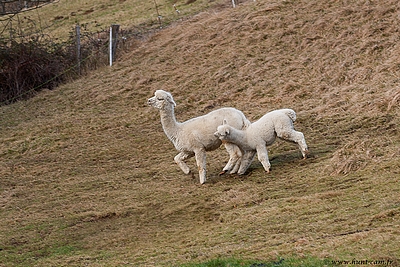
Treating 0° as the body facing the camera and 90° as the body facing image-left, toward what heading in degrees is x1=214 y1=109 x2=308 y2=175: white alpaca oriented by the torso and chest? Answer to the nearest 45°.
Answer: approximately 90°

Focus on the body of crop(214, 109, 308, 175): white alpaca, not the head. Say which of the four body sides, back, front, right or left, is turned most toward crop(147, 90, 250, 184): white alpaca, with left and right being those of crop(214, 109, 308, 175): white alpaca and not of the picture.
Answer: front

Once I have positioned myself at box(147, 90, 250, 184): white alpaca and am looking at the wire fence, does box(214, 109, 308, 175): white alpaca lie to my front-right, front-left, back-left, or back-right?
back-right

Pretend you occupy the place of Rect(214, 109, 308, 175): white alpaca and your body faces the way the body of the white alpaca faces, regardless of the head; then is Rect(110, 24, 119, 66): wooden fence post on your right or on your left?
on your right

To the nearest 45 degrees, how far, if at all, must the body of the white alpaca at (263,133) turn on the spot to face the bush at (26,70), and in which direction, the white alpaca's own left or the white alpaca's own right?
approximately 45° to the white alpaca's own right

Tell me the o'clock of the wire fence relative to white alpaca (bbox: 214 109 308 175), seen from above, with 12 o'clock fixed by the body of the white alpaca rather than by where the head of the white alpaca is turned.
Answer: The wire fence is roughly at 2 o'clock from the white alpaca.

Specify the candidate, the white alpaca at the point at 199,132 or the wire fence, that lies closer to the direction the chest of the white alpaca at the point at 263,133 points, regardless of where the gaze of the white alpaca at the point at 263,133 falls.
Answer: the white alpaca

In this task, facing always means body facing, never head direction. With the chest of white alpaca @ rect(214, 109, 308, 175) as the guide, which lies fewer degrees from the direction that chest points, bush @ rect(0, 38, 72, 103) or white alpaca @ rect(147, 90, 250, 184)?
the white alpaca
